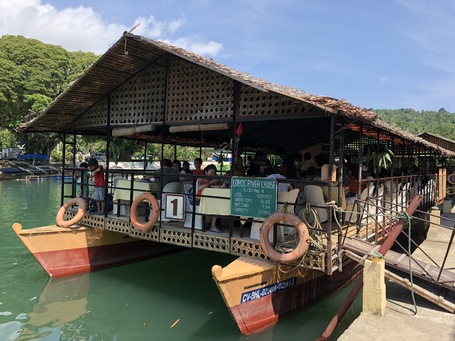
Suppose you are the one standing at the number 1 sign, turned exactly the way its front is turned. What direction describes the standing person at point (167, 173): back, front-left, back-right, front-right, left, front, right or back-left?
back

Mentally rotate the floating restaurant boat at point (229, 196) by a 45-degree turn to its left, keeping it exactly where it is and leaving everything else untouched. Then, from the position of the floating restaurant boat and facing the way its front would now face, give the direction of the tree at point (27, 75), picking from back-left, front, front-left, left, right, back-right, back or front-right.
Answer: back-right

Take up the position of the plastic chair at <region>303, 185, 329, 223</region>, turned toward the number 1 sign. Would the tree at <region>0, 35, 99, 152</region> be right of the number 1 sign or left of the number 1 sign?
right

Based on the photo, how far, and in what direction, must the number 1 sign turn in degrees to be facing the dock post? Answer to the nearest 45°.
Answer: approximately 45° to its left

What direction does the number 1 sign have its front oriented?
toward the camera

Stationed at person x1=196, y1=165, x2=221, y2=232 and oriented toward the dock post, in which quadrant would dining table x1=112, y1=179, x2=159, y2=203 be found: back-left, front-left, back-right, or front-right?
back-right

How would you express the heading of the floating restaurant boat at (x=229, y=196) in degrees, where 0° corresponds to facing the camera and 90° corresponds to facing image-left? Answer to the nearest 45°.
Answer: approximately 45°

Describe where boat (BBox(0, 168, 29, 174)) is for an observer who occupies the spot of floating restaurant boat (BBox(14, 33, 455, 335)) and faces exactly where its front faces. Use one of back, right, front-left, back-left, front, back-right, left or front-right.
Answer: right

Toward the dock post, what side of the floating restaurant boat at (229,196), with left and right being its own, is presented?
left

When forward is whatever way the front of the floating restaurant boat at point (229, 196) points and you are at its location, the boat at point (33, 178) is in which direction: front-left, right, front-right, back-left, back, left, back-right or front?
right

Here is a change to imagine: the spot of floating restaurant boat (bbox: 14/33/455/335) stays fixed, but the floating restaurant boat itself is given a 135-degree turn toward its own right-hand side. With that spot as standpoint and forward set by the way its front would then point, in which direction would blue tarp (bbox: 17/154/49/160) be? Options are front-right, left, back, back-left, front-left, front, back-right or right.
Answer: front-left
